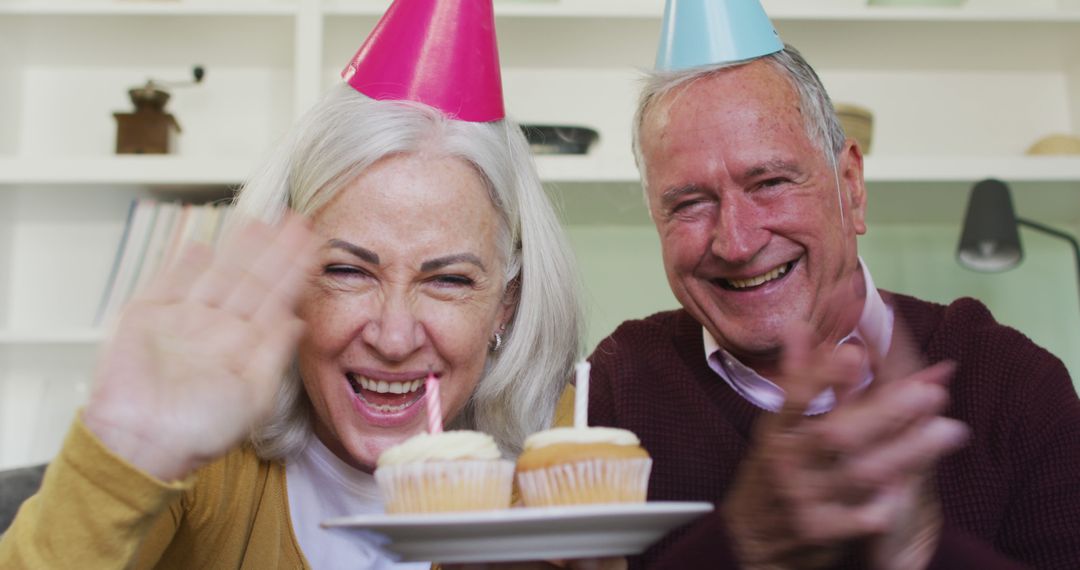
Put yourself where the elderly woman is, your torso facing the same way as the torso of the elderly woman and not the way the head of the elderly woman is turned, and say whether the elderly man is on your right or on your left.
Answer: on your left

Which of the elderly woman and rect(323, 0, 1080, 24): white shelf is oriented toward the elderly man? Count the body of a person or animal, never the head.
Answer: the white shelf

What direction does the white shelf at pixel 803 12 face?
toward the camera

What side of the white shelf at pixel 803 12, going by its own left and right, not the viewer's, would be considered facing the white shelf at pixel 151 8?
right

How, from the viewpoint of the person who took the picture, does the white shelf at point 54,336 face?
facing the viewer

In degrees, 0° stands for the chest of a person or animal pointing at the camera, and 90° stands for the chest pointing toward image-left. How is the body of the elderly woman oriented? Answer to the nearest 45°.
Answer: approximately 0°

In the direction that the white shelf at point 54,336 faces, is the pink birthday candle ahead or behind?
ahead

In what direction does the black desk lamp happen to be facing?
to the viewer's left

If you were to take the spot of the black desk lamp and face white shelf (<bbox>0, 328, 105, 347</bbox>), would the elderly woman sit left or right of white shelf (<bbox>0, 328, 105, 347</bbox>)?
left

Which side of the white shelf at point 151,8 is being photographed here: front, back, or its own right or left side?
front
